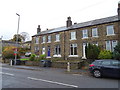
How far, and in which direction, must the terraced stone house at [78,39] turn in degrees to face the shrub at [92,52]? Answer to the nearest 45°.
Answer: approximately 45° to its left

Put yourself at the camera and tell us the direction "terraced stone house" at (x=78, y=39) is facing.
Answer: facing the viewer and to the left of the viewer
